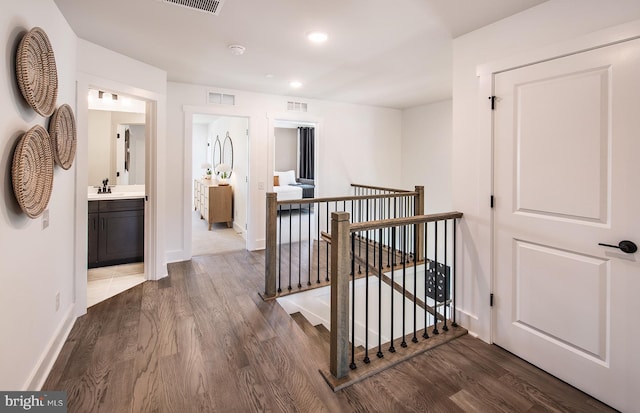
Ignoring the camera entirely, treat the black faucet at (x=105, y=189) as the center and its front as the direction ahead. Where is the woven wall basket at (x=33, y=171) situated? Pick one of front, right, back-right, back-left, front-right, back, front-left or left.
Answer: front

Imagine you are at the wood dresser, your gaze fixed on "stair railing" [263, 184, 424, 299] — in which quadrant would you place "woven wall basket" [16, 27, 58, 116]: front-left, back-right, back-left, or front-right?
front-right

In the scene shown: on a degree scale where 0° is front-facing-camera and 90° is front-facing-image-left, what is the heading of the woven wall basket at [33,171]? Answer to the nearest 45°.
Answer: approximately 315°

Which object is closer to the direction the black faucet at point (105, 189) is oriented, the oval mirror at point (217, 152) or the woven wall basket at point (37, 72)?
the woven wall basket

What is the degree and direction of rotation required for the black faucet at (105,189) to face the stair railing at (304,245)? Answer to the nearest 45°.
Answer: approximately 45° to its left

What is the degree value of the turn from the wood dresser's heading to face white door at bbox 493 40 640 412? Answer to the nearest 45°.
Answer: approximately 90° to its left

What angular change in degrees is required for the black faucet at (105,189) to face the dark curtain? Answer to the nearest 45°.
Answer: approximately 135° to its left

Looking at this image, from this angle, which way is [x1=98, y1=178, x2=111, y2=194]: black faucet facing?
toward the camera

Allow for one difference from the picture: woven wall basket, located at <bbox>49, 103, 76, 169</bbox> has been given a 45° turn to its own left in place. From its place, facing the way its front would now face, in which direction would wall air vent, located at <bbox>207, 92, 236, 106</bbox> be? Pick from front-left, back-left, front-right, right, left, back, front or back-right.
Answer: front-left

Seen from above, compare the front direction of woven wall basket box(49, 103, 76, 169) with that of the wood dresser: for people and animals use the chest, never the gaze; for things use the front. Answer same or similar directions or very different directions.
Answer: very different directions
